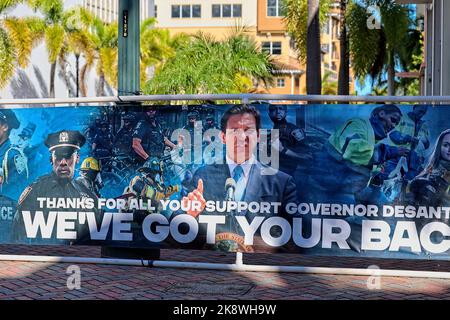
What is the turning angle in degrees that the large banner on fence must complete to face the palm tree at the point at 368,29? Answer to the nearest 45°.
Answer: approximately 180°

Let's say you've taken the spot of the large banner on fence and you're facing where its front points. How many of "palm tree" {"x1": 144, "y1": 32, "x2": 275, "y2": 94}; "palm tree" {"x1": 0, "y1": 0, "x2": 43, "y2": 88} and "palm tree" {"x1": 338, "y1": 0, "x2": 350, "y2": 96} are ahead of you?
0

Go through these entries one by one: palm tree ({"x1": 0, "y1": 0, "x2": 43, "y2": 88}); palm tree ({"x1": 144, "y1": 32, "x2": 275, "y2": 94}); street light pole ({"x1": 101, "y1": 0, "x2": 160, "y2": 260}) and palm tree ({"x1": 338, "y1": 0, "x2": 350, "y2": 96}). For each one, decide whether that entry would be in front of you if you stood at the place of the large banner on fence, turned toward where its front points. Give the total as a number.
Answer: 0

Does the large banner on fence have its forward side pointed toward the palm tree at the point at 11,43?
no

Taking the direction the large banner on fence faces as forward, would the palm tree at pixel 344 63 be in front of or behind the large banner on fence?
behind

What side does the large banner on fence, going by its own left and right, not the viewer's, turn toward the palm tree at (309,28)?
back

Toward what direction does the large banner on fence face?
toward the camera

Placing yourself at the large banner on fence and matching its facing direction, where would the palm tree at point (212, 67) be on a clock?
The palm tree is roughly at 6 o'clock from the large banner on fence.
